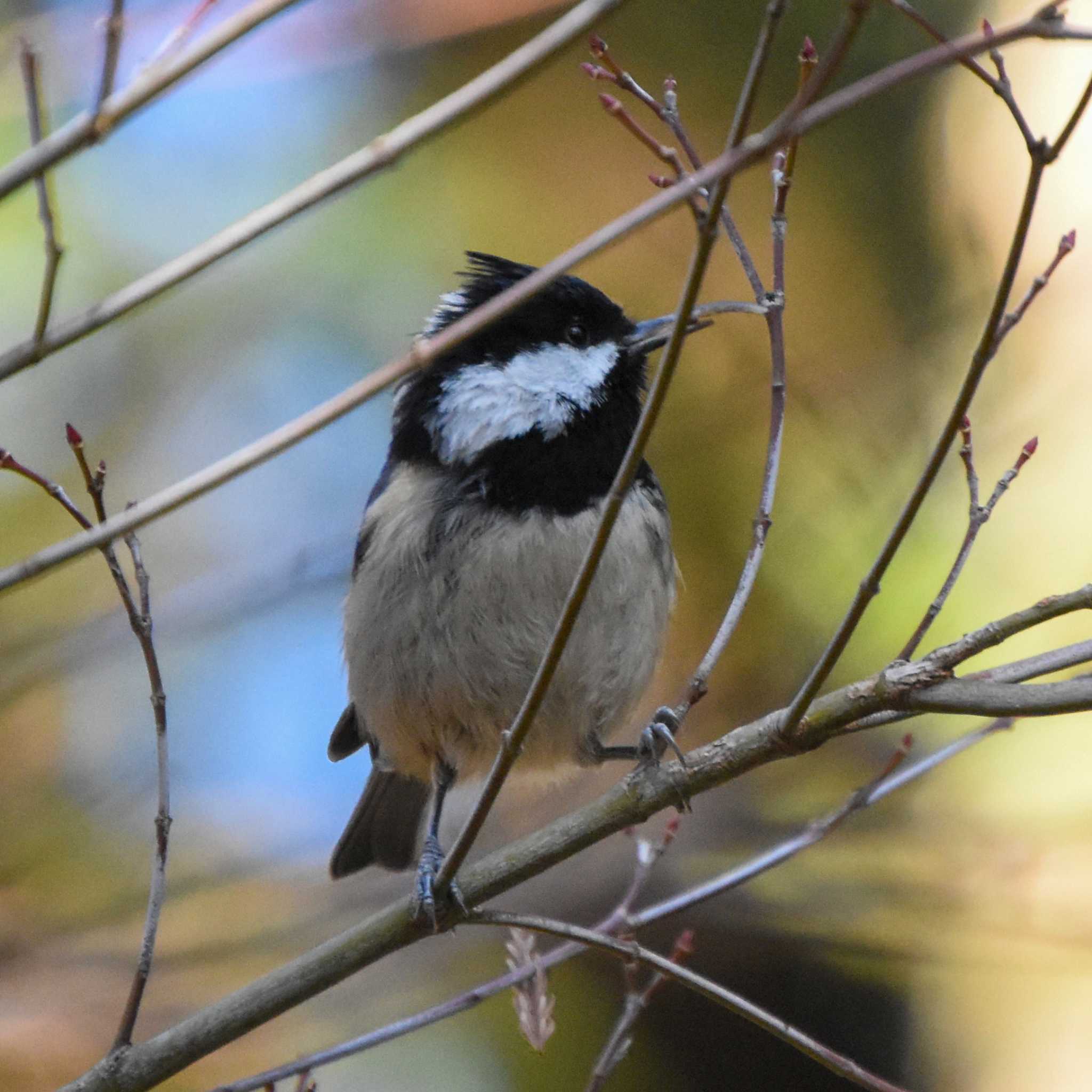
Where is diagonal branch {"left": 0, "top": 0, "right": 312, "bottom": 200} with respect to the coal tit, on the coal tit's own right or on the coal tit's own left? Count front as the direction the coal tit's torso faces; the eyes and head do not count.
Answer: on the coal tit's own right

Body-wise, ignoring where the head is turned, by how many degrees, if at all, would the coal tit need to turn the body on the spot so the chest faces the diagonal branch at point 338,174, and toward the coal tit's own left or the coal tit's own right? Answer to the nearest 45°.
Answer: approximately 45° to the coal tit's own right

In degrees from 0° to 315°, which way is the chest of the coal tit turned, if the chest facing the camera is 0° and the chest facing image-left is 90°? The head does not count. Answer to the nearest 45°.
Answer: approximately 315°
